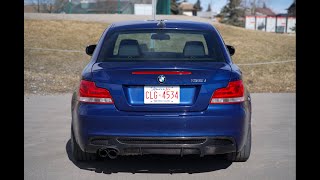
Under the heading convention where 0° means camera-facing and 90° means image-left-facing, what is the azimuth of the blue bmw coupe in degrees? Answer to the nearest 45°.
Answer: approximately 180°

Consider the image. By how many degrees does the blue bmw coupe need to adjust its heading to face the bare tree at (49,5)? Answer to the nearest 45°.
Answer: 0° — it already faces it

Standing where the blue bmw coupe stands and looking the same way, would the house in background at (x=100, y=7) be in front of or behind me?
in front
